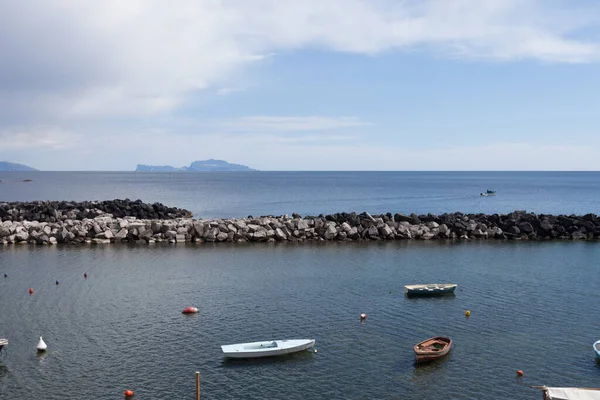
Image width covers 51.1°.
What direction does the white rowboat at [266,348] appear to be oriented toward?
to the viewer's right

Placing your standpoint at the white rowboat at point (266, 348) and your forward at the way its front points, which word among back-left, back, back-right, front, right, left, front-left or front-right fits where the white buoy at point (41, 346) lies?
back

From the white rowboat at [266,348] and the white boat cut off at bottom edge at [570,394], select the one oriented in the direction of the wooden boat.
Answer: the white rowboat

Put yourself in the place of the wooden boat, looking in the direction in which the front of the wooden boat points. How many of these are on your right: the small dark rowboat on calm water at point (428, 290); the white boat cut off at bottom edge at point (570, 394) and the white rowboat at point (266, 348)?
1

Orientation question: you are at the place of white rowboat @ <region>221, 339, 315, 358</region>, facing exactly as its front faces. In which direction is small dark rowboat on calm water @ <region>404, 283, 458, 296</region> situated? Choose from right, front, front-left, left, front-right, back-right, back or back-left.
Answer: front-left

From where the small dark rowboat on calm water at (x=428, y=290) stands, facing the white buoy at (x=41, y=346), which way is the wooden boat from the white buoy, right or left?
left

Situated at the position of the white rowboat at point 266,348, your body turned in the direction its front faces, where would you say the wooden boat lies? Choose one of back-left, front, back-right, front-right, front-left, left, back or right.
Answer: front
